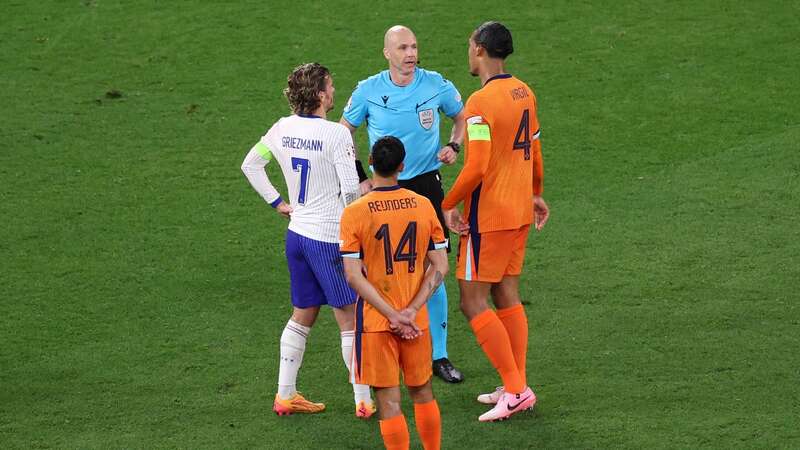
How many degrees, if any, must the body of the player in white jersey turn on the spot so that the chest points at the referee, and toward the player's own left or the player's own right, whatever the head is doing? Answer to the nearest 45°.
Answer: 0° — they already face them

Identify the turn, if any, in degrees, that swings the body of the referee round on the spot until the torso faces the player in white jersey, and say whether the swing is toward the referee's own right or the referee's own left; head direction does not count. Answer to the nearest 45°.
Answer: approximately 45° to the referee's own right

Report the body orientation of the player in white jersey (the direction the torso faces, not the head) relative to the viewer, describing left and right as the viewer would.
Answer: facing away from the viewer and to the right of the viewer

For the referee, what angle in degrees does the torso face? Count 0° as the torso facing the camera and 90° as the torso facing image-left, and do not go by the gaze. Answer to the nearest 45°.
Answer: approximately 0°

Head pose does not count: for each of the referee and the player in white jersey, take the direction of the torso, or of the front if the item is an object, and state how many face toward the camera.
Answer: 1

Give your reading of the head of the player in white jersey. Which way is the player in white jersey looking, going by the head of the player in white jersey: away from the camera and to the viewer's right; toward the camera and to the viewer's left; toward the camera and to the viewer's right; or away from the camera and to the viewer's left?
away from the camera and to the viewer's right
